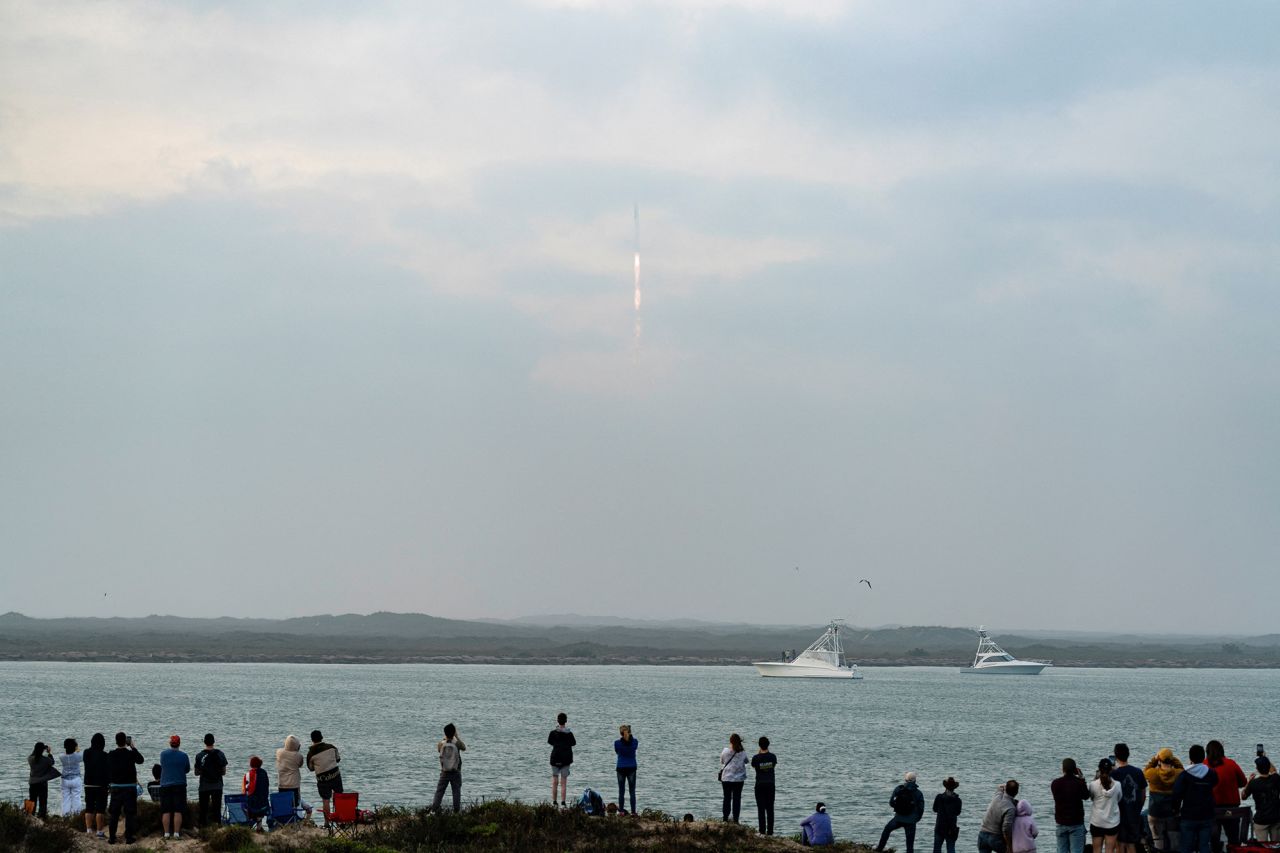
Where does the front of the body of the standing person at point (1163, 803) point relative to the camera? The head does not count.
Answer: away from the camera

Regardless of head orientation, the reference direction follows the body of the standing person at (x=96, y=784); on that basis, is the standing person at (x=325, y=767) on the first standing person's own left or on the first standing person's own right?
on the first standing person's own right

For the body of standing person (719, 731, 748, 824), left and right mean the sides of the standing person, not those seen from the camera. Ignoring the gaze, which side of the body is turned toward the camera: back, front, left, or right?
back

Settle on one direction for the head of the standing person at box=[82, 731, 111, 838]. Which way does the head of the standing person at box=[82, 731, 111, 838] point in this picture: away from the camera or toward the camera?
away from the camera

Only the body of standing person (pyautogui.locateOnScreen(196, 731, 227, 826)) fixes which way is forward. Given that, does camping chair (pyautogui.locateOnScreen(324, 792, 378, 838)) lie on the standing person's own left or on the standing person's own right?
on the standing person's own right

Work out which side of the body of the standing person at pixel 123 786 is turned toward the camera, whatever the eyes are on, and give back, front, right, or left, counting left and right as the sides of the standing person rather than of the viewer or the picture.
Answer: back

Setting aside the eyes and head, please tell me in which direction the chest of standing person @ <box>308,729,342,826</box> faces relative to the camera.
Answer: away from the camera

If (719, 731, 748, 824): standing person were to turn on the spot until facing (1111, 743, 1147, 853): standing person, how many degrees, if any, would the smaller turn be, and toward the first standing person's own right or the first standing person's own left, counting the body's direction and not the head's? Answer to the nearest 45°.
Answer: approximately 135° to the first standing person's own right

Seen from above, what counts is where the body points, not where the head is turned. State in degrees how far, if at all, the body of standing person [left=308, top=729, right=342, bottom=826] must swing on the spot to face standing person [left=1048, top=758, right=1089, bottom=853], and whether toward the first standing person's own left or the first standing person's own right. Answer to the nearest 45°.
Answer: approximately 135° to the first standing person's own right

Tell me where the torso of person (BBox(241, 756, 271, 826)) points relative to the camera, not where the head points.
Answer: away from the camera

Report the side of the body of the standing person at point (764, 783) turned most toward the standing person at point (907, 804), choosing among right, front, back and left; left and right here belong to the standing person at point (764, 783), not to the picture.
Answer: right

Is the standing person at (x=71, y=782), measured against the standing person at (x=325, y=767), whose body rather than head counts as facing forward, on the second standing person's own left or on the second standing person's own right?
on the second standing person's own left

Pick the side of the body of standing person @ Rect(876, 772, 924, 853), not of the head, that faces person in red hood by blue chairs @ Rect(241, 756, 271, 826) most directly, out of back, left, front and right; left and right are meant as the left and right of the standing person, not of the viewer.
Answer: left

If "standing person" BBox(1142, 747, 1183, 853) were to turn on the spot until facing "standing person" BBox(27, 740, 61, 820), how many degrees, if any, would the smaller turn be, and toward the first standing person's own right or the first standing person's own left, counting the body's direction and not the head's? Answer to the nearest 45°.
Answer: approximately 90° to the first standing person's own left

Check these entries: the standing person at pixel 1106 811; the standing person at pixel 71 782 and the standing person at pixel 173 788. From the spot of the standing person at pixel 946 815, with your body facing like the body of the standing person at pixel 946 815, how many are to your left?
2

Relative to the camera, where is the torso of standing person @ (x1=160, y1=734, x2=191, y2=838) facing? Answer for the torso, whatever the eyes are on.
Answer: away from the camera

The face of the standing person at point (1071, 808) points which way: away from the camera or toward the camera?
away from the camera
